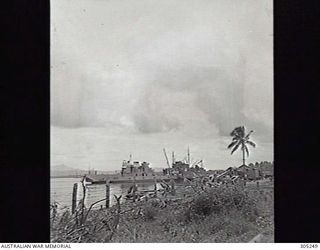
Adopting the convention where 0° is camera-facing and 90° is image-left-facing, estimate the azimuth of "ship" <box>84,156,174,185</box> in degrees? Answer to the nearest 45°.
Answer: approximately 90°
